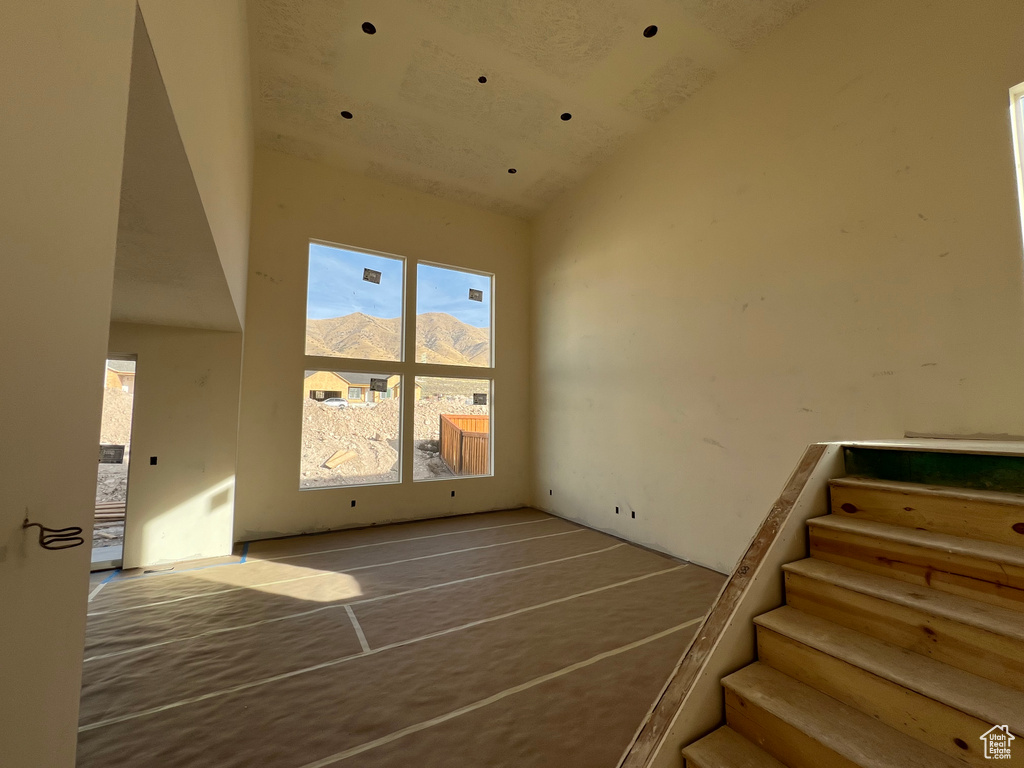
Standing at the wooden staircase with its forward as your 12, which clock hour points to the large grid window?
The large grid window is roughly at 2 o'clock from the wooden staircase.

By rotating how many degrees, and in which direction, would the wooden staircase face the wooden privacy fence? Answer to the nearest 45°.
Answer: approximately 90° to its right

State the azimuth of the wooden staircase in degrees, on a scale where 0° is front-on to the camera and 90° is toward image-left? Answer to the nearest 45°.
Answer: approximately 45°
